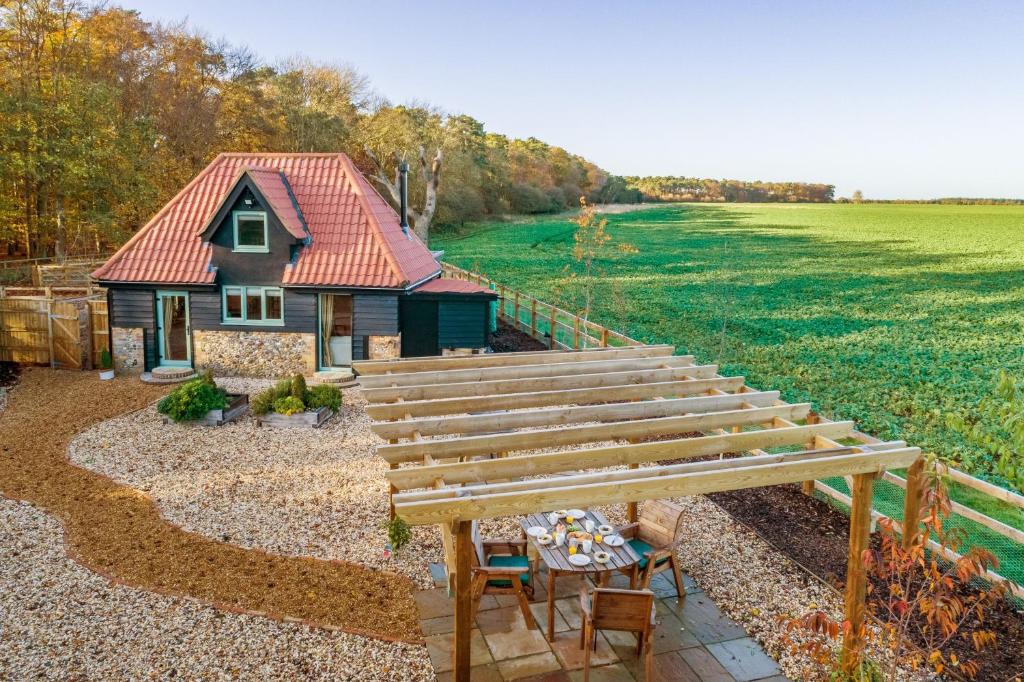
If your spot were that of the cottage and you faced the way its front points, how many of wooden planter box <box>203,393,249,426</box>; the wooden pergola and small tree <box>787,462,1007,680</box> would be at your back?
0

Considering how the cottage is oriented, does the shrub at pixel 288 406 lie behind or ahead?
ahead

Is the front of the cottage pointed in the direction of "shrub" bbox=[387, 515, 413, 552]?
yes

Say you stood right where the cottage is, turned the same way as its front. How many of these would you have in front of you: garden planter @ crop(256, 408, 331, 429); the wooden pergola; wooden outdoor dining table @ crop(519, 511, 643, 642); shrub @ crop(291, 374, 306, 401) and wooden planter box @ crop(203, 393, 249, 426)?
5

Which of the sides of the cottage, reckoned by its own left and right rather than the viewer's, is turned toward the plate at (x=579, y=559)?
front

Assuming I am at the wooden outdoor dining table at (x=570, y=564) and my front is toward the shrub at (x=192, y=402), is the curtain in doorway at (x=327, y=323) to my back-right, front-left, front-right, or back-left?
front-right

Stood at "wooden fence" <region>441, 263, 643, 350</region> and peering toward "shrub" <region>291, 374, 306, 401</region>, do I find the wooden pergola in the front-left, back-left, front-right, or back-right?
front-left

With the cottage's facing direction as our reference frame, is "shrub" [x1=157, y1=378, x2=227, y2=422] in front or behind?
in front

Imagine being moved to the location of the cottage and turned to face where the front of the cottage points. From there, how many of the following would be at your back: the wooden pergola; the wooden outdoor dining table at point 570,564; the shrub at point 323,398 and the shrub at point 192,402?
0

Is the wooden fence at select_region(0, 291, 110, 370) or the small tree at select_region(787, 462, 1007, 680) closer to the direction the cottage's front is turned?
the small tree

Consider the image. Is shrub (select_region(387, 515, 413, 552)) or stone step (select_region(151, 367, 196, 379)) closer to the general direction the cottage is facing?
the shrub

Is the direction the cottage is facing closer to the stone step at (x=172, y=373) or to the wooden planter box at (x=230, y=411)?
the wooden planter box

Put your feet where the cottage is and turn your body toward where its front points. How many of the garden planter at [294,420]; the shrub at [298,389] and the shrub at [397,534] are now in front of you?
3

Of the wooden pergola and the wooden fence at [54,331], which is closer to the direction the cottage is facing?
the wooden pergola

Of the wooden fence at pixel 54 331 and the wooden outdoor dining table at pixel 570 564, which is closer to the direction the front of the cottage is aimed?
the wooden outdoor dining table

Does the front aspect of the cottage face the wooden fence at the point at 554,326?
no

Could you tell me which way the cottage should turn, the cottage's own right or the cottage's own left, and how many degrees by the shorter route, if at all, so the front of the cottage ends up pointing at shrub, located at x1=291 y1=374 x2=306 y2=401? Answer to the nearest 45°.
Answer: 0° — it already faces it

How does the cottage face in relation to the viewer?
toward the camera

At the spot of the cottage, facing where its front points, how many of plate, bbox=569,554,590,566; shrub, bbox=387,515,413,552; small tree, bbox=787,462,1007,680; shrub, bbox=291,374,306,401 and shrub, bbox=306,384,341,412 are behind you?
0
